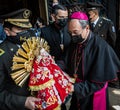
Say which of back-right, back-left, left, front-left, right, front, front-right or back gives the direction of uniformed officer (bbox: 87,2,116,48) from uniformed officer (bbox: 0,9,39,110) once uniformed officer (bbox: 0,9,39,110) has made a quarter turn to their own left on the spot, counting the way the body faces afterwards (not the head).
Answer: front

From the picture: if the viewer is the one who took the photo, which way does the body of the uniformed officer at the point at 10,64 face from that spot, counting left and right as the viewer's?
facing the viewer and to the right of the viewer

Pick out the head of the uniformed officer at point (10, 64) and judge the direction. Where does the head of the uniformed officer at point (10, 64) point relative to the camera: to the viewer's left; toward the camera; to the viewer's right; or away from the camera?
to the viewer's right

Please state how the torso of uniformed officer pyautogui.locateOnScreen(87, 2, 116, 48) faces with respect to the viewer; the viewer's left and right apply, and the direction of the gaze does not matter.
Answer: facing the viewer and to the left of the viewer
